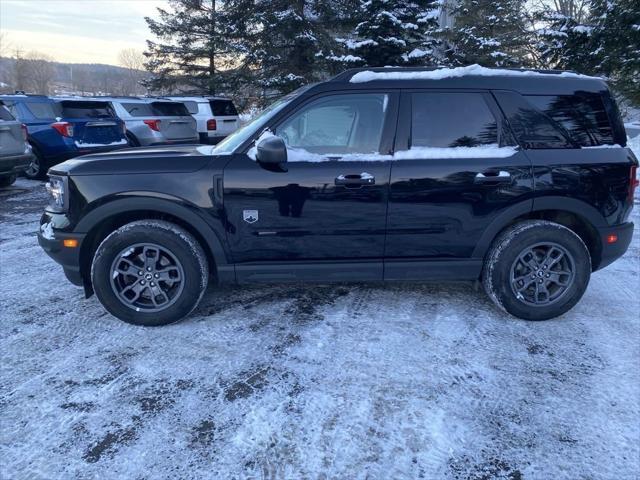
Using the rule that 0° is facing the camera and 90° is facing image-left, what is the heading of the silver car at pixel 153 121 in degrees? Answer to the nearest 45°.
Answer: approximately 135°

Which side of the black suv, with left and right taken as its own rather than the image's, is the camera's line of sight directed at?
left

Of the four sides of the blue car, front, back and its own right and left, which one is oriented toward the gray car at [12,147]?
left

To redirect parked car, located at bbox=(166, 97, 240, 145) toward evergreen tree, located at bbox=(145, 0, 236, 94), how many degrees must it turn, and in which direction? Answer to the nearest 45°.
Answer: approximately 45° to its right

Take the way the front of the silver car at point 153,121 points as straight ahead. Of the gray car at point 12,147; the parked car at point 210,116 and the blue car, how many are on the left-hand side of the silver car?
2

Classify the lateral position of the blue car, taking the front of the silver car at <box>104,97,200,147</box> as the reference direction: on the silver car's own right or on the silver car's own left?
on the silver car's own left

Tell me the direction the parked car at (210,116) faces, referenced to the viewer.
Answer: facing away from the viewer and to the left of the viewer

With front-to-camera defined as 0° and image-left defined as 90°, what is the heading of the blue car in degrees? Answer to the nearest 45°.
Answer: approximately 135°

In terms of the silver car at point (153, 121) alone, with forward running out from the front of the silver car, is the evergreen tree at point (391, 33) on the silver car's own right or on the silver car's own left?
on the silver car's own right

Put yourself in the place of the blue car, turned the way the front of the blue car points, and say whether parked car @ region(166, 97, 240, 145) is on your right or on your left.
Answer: on your right
